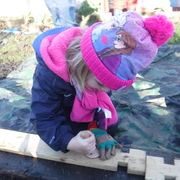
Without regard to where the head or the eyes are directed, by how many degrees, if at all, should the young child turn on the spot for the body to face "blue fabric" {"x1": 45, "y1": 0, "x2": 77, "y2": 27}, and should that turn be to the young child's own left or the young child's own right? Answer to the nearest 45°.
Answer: approximately 135° to the young child's own left

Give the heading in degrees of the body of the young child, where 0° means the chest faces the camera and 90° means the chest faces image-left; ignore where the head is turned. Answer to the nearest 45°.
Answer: approximately 315°
